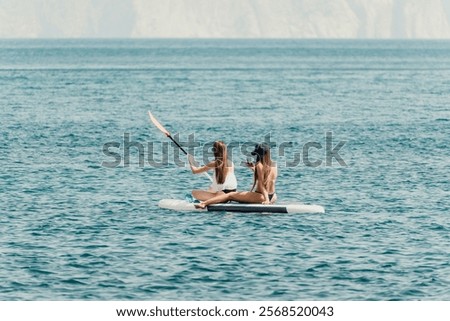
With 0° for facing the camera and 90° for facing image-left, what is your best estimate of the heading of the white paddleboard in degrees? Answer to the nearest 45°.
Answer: approximately 90°

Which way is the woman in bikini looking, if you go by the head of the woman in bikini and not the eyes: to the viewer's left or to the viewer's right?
to the viewer's left
